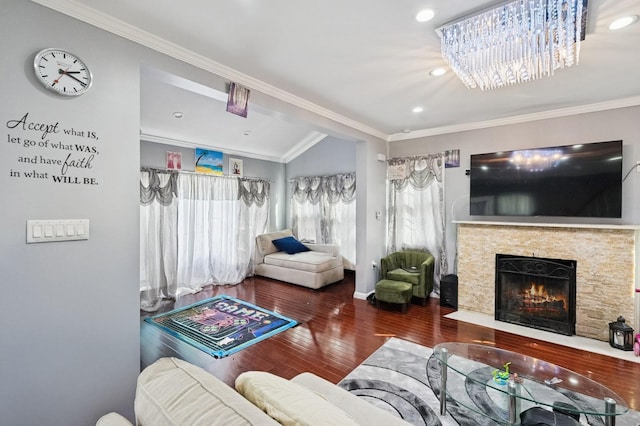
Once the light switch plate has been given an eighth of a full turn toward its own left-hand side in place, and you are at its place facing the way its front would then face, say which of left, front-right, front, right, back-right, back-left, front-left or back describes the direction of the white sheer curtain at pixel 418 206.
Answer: front-left

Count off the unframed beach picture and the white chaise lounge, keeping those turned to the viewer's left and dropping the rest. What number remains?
0

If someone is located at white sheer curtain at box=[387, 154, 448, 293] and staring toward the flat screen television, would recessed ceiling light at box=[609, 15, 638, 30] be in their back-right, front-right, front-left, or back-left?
front-right

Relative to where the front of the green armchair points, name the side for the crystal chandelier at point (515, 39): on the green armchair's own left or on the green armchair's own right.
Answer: on the green armchair's own left

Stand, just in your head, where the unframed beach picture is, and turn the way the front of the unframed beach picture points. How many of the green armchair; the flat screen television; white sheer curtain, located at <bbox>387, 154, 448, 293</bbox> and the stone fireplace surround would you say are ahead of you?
4

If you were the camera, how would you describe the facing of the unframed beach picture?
facing the viewer and to the right of the viewer

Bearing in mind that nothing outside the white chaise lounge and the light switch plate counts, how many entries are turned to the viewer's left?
0

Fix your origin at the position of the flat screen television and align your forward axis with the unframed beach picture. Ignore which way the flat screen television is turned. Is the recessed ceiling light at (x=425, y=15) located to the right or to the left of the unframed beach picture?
left

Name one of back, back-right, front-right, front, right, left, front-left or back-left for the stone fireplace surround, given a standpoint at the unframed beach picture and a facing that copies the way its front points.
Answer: front

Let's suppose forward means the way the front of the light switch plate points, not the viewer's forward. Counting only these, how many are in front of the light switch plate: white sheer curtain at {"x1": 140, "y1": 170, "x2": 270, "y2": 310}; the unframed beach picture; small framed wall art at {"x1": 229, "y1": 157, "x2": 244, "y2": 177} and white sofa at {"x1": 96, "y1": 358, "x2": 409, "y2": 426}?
1

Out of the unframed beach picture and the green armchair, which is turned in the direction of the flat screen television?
the unframed beach picture

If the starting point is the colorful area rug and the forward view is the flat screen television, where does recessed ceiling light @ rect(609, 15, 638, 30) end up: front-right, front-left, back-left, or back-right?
front-right

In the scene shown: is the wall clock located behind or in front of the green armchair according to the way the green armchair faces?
in front
